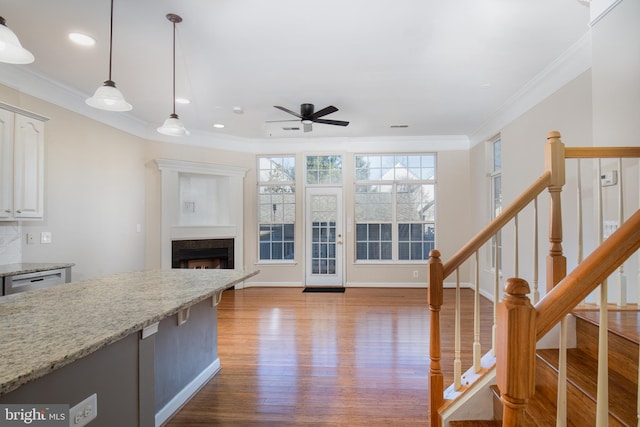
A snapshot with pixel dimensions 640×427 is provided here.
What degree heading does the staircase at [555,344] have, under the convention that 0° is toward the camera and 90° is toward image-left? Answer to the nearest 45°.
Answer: approximately 45°

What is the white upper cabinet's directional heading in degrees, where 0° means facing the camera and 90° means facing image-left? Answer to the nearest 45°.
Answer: approximately 315°

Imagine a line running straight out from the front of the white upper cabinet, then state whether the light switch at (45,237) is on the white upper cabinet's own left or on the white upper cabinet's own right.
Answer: on the white upper cabinet's own left

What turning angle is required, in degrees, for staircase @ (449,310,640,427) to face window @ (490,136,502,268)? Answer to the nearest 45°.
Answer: approximately 135° to its right

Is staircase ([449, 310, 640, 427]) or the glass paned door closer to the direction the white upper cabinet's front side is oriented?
the staircase

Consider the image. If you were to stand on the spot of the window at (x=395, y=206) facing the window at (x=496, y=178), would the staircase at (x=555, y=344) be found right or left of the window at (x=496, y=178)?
right
